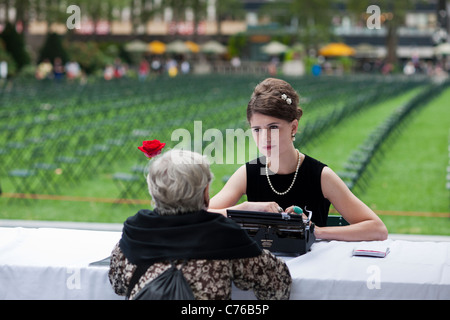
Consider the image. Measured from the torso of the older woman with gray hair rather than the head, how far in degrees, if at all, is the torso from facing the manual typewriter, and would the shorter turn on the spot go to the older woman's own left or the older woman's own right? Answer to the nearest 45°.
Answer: approximately 45° to the older woman's own right

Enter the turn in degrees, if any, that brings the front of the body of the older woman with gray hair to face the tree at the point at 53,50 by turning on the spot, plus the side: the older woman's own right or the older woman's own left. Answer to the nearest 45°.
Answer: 0° — they already face it

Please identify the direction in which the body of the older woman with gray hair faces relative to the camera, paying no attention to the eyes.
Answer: away from the camera
